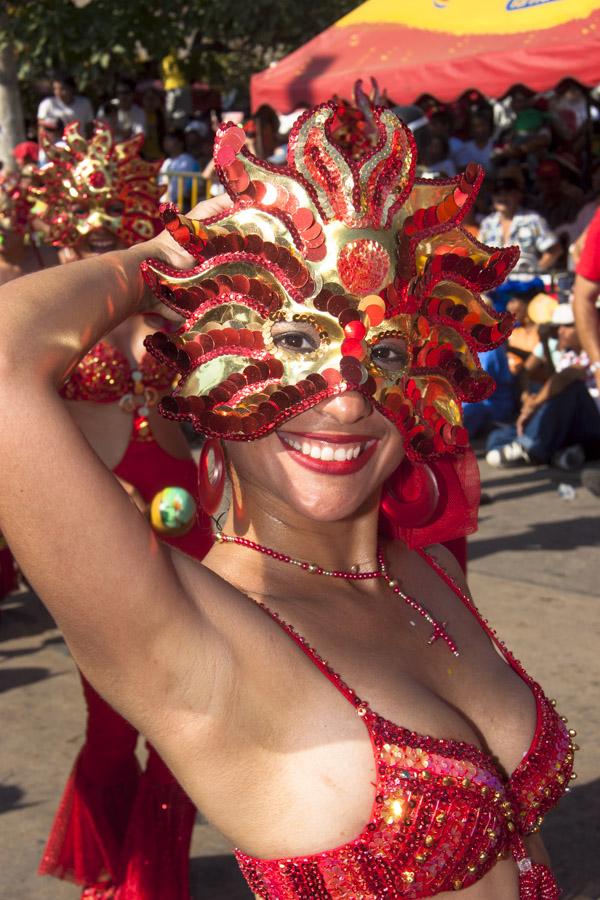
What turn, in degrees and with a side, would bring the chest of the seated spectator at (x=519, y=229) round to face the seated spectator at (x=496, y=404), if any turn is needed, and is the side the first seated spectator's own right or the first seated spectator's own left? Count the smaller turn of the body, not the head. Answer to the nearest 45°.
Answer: approximately 45° to the first seated spectator's own left

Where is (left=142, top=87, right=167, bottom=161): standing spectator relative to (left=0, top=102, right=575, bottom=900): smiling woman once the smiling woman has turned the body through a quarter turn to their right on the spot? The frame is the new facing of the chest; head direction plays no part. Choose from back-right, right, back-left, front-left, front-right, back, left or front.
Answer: back-right

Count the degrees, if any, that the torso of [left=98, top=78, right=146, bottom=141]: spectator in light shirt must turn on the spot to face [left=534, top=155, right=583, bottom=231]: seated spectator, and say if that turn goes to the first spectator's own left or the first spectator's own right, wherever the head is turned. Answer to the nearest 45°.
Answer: approximately 45° to the first spectator's own left

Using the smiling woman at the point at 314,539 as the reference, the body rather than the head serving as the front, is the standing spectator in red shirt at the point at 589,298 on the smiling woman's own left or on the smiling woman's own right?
on the smiling woman's own left

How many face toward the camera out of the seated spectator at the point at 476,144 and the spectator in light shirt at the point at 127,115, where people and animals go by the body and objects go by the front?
2

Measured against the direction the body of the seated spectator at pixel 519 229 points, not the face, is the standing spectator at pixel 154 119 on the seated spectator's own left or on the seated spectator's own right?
on the seated spectator's own right

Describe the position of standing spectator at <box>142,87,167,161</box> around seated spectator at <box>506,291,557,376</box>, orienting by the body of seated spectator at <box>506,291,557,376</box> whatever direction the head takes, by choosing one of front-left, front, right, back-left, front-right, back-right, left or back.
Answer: right

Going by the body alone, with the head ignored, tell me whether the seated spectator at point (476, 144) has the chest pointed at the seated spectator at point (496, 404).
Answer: yes

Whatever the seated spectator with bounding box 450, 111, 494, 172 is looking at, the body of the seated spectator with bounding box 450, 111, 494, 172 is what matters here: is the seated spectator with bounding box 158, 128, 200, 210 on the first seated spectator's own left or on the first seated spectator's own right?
on the first seated spectator's own right

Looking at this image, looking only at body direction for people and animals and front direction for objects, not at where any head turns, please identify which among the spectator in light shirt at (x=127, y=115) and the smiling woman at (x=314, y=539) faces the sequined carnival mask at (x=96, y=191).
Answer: the spectator in light shirt
